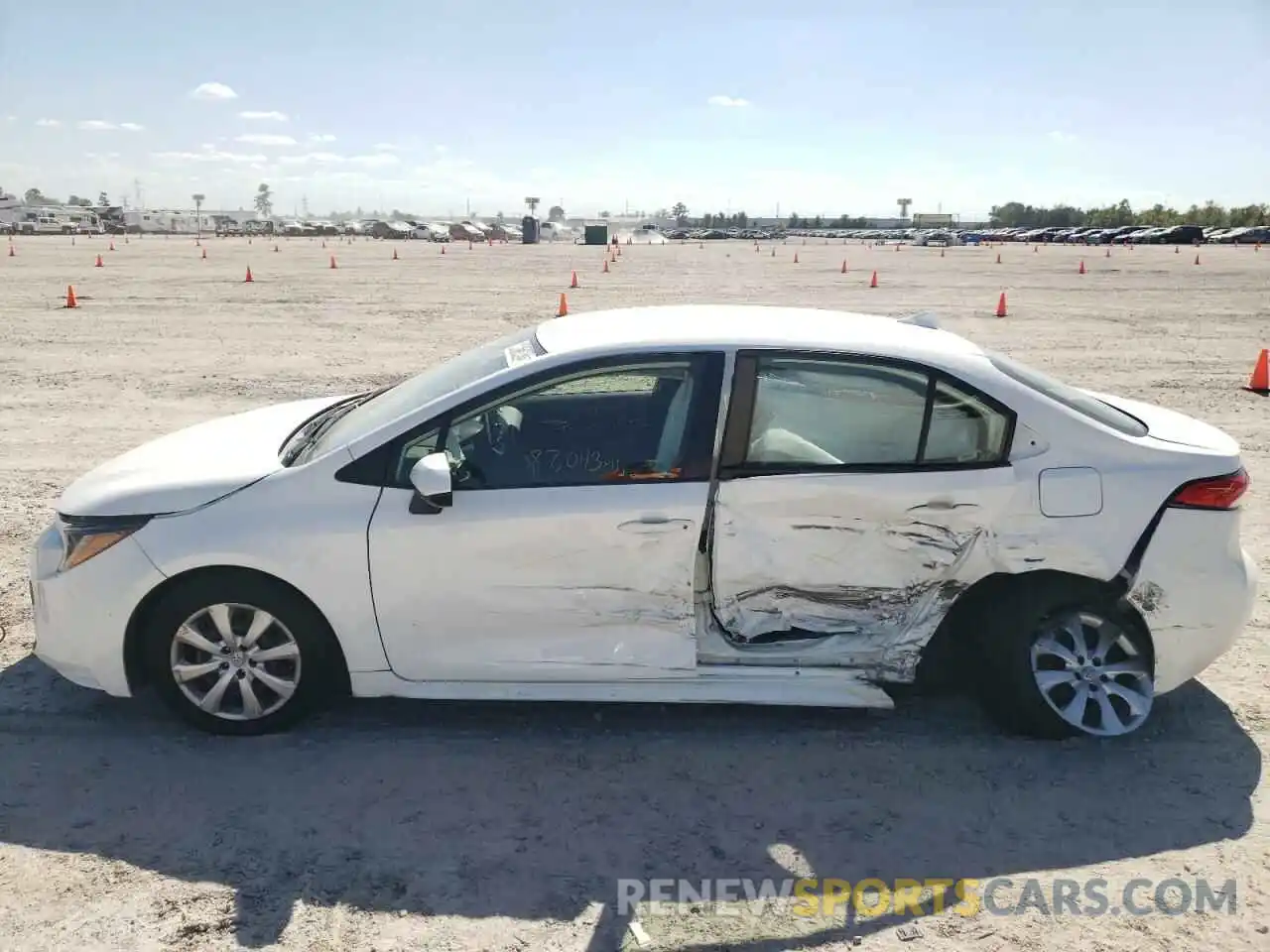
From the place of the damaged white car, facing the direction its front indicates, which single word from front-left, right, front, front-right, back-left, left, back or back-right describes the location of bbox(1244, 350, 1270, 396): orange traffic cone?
back-right

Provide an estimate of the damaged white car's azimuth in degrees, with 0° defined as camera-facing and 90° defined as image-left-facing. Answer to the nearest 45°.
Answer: approximately 90°
